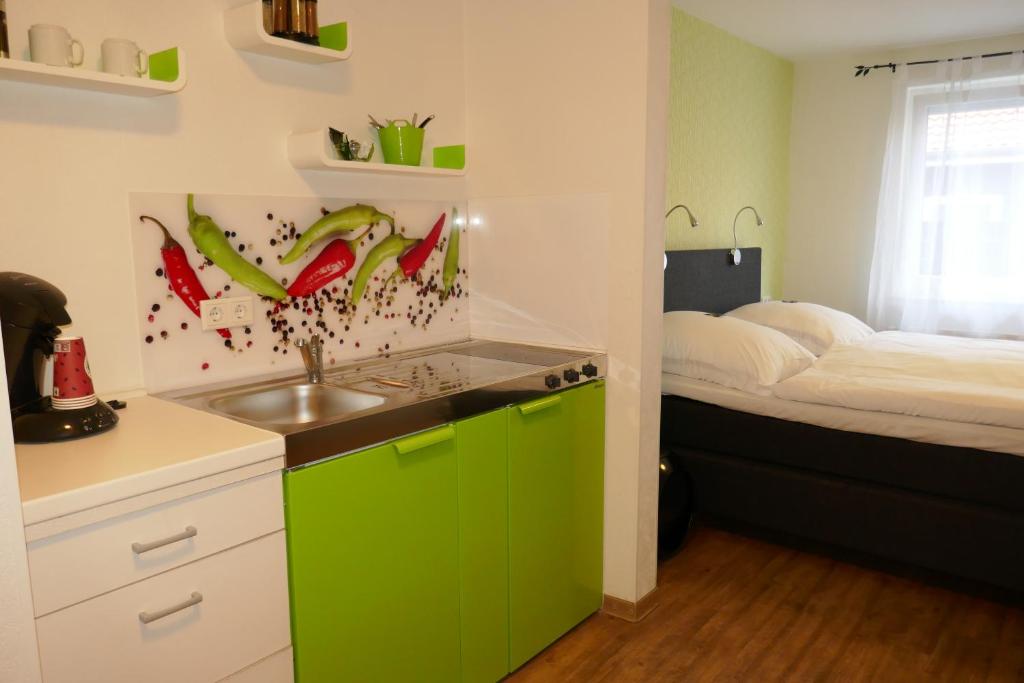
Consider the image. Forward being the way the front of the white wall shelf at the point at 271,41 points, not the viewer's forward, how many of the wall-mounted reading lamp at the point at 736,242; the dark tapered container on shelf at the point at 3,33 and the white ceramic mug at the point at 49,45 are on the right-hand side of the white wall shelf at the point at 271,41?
2

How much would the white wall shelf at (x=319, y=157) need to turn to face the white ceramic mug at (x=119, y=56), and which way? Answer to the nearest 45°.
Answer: approximately 90° to its right

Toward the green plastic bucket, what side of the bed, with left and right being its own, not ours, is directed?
right

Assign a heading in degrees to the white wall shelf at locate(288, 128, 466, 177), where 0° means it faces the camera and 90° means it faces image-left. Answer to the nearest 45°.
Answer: approximately 315°

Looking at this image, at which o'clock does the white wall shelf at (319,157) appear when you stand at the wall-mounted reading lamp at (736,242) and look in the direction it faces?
The white wall shelf is roughly at 2 o'clock from the wall-mounted reading lamp.

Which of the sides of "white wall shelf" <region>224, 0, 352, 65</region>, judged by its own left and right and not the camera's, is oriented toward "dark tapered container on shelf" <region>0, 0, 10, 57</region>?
right
